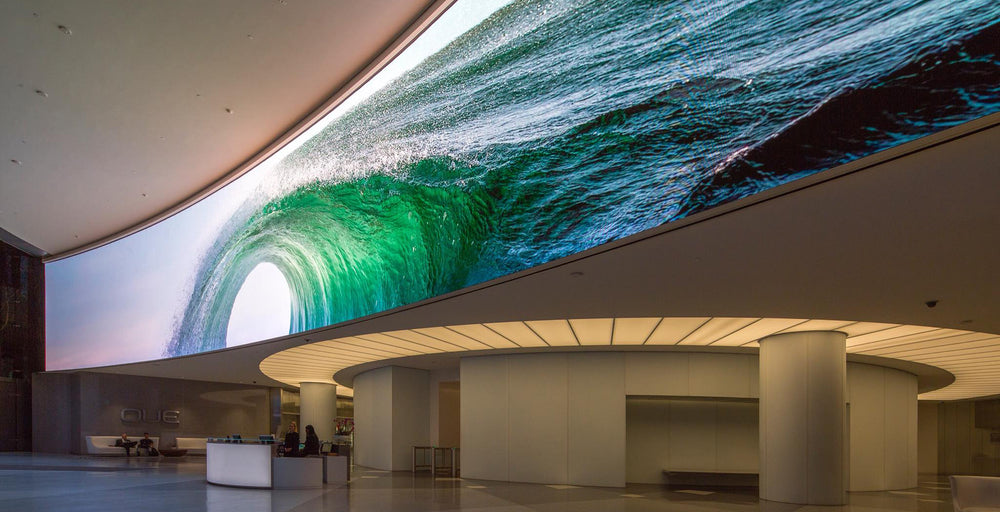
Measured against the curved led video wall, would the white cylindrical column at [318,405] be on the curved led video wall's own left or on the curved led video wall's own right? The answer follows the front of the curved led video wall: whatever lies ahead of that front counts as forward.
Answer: on the curved led video wall's own right

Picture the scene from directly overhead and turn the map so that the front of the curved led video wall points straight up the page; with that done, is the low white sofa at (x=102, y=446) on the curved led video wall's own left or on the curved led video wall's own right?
on the curved led video wall's own right

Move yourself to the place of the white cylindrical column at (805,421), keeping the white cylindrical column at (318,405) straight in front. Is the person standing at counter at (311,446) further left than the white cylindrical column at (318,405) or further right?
left

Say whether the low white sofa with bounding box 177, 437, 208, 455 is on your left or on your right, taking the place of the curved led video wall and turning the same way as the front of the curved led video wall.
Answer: on your right

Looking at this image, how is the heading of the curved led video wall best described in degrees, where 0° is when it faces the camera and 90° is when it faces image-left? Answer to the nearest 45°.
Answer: approximately 45°
